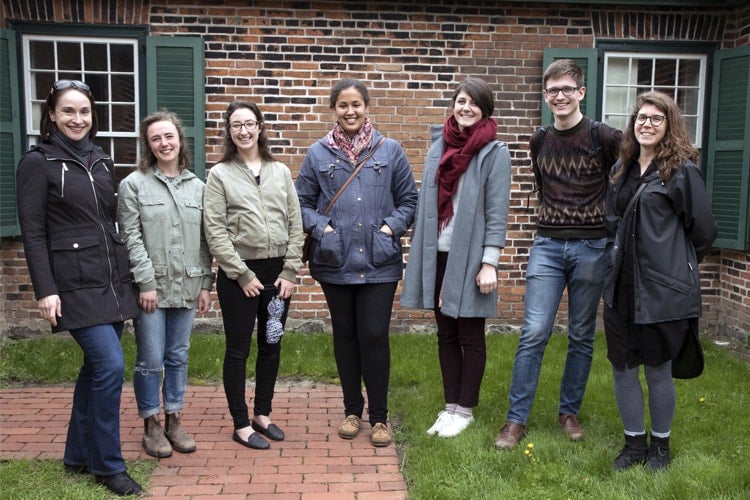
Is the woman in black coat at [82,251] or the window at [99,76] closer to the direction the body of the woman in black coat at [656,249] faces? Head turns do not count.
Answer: the woman in black coat

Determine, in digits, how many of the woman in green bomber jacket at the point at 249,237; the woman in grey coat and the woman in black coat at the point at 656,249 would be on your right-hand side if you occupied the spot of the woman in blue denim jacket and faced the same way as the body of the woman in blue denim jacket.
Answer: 1

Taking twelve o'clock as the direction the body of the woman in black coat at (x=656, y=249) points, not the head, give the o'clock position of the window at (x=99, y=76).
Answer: The window is roughly at 2 o'clock from the woman in black coat.

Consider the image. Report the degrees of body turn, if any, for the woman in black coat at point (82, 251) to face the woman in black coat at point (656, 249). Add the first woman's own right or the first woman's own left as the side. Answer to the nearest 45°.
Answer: approximately 45° to the first woman's own left

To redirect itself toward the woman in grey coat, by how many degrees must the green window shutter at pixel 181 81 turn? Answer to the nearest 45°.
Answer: approximately 45° to its left

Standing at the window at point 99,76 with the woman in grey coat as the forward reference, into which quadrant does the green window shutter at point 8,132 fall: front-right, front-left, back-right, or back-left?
back-right

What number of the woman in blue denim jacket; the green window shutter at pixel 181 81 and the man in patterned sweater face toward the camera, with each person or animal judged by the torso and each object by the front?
3

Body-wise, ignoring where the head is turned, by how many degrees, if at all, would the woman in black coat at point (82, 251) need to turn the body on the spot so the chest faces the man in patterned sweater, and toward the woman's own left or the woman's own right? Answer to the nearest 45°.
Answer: approximately 45° to the woman's own left

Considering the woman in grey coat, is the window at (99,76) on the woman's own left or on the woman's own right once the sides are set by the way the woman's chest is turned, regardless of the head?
on the woman's own right

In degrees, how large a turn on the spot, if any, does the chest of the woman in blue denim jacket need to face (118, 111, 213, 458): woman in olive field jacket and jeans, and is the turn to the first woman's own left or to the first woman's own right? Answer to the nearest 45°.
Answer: approximately 90° to the first woman's own right

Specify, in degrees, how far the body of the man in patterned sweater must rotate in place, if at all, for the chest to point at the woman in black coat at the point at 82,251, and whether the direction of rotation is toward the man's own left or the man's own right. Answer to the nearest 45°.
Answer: approximately 45° to the man's own right

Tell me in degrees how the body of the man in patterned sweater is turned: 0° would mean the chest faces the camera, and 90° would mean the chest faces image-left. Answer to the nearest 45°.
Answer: approximately 0°

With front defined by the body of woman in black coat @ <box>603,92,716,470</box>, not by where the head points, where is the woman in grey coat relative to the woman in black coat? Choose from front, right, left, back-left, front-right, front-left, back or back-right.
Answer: front-right

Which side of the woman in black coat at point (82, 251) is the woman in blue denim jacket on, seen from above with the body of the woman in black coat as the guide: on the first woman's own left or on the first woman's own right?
on the first woman's own left

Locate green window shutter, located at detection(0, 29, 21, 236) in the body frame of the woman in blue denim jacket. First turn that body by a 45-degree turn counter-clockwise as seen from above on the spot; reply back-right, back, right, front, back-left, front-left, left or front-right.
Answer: back
